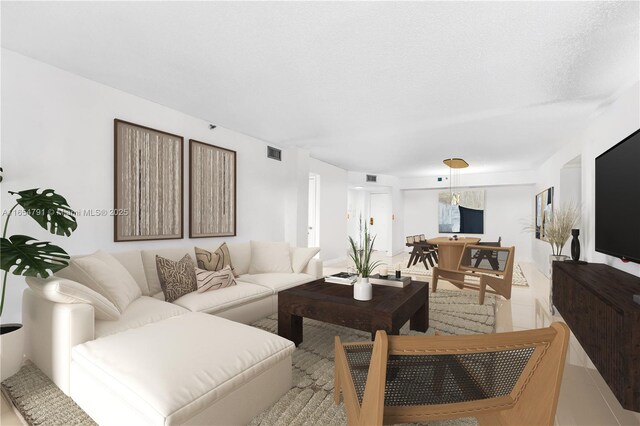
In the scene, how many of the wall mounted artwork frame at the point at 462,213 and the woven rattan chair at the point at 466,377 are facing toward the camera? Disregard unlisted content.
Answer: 1

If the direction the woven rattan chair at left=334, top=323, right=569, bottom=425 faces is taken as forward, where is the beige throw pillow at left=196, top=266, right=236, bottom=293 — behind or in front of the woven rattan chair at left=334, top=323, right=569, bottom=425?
in front

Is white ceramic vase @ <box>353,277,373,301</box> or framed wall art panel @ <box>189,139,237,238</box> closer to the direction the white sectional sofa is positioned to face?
the white ceramic vase

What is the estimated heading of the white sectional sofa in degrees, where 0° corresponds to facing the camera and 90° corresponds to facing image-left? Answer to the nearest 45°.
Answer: approximately 315°

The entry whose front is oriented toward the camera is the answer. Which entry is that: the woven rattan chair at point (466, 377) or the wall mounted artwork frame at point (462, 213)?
the wall mounted artwork frame

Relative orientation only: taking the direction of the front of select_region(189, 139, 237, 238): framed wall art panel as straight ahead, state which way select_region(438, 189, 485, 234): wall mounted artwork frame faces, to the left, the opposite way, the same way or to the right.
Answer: to the right

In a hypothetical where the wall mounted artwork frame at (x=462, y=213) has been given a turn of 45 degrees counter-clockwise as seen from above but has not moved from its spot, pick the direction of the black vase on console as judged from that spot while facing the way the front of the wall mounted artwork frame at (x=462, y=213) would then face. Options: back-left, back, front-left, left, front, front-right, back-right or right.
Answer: front-right

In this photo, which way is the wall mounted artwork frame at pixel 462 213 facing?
toward the camera

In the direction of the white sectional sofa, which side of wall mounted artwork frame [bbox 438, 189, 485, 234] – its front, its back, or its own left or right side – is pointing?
front

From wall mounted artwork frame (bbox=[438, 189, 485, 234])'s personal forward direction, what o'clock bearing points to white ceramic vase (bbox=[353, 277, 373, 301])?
The white ceramic vase is roughly at 12 o'clock from the wall mounted artwork frame.

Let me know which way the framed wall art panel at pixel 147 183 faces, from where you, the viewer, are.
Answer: facing the viewer and to the right of the viewer

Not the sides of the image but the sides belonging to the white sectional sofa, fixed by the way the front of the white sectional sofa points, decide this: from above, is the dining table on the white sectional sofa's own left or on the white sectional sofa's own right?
on the white sectional sofa's own left
